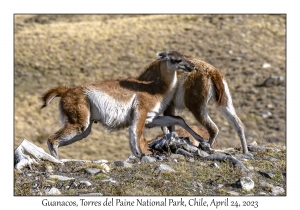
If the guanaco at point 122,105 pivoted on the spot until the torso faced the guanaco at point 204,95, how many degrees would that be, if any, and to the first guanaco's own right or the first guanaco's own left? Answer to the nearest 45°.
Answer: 0° — it already faces it

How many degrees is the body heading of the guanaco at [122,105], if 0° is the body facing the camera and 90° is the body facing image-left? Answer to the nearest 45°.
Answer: approximately 270°

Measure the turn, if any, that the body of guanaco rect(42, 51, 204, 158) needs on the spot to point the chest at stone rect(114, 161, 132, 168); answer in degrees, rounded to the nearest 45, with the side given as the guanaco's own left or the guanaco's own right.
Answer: approximately 90° to the guanaco's own right

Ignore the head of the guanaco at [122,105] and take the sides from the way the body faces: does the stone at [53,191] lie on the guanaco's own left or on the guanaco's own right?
on the guanaco's own right

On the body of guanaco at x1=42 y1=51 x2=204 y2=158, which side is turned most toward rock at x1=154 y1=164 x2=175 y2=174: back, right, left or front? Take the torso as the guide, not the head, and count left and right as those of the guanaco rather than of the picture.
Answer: right

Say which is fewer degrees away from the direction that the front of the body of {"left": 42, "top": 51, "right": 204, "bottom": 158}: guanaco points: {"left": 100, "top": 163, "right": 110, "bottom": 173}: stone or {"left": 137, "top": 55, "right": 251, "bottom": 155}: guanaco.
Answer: the guanaco

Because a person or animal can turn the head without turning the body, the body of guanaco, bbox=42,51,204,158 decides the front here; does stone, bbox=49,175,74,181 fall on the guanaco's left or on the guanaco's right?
on the guanaco's right

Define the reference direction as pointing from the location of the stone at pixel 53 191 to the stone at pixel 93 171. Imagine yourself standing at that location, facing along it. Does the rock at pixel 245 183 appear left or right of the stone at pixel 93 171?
right

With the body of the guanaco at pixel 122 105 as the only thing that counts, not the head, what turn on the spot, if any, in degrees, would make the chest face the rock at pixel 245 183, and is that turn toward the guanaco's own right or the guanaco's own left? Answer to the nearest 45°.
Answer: approximately 45° to the guanaco's own right

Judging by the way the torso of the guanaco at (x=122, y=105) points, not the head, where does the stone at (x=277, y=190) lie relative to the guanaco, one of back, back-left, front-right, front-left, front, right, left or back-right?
front-right

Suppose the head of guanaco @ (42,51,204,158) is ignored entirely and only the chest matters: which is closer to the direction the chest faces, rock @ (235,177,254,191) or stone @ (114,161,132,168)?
the rock
